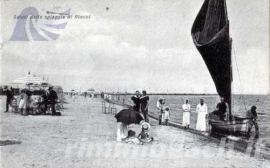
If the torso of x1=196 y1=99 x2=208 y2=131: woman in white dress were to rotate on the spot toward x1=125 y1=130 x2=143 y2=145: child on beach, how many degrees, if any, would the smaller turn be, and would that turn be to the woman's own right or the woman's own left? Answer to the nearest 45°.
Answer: approximately 45° to the woman's own right

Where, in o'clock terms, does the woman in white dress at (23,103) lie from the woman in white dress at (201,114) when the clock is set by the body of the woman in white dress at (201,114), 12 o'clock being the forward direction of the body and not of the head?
the woman in white dress at (23,103) is roughly at 3 o'clock from the woman in white dress at (201,114).

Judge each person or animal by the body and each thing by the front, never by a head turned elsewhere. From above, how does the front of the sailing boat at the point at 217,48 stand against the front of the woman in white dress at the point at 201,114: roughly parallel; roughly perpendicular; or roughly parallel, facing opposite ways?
roughly perpendicular

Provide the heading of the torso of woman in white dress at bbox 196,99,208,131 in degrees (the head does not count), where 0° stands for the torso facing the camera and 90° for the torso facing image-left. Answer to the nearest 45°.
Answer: approximately 0°

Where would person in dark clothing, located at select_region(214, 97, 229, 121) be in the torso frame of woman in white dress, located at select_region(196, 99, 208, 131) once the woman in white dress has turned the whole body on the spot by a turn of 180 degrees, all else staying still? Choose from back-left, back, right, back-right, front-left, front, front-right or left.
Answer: right
